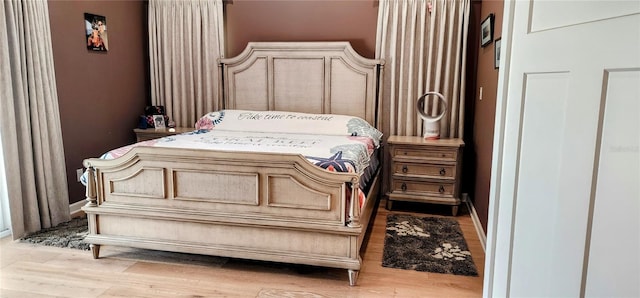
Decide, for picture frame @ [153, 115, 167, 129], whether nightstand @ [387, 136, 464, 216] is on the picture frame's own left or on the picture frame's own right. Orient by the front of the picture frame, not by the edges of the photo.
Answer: on the picture frame's own left

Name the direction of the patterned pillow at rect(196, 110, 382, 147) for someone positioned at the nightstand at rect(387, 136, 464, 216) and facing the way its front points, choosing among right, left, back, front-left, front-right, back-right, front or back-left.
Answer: right

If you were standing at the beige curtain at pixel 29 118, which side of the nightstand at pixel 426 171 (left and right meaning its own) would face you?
right

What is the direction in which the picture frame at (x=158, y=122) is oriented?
toward the camera

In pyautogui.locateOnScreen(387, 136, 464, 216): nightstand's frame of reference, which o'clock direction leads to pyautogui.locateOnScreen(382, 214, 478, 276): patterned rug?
The patterned rug is roughly at 12 o'clock from the nightstand.

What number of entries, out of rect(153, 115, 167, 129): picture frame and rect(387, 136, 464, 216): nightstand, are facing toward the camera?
2

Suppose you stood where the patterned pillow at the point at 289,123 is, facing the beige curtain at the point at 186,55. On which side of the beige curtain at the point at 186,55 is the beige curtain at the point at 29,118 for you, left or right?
left

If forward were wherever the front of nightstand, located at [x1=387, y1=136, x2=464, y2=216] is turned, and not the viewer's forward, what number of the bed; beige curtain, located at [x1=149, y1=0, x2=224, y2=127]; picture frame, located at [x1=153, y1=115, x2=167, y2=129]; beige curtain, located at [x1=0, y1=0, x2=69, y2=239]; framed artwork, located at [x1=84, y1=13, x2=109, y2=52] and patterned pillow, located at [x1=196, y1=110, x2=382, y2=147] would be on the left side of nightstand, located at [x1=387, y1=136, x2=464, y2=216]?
0

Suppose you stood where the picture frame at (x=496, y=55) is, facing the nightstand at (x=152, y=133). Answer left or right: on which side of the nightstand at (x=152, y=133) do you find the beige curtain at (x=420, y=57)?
right

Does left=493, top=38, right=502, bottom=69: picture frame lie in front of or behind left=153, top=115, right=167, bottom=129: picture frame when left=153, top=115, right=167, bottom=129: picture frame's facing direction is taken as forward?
in front

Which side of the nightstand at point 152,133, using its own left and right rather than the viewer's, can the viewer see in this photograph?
front

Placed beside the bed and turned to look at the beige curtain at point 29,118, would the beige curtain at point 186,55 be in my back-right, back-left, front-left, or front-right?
front-right

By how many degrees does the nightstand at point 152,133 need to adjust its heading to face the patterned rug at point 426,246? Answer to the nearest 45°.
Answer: approximately 45° to its left

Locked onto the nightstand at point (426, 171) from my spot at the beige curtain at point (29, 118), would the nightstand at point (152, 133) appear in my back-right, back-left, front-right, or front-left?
front-left
